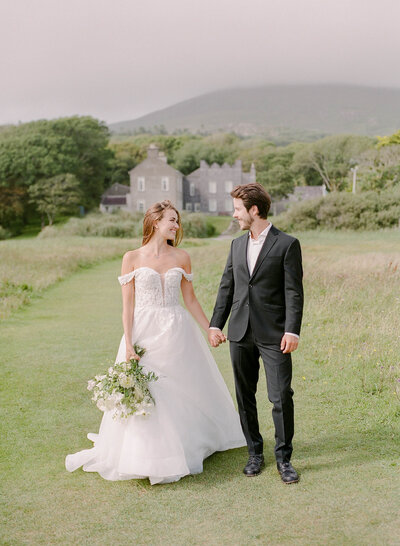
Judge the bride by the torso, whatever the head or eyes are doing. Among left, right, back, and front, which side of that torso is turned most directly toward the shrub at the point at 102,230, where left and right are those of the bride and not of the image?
back

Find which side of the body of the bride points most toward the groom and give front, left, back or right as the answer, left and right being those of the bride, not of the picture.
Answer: left

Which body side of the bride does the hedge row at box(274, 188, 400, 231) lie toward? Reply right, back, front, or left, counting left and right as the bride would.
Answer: back

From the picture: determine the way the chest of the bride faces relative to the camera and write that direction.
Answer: toward the camera

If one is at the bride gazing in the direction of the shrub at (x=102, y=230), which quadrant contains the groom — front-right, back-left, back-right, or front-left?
back-right

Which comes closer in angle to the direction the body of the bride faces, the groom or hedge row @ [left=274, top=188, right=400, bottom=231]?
the groom

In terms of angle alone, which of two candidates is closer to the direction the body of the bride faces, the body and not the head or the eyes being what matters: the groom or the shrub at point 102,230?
the groom
